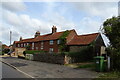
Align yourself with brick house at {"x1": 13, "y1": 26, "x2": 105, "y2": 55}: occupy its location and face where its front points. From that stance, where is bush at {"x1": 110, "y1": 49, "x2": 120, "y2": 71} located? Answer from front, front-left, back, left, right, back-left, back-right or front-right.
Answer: front-left

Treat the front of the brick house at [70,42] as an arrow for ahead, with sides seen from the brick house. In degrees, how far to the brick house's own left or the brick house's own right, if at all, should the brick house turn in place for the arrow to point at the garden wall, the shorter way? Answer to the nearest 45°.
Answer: approximately 45° to the brick house's own left

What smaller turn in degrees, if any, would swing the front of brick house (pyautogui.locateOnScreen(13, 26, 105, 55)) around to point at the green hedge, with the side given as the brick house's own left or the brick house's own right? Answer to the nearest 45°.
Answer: approximately 45° to the brick house's own left

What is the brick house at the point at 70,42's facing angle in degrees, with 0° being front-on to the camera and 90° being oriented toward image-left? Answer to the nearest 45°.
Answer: approximately 45°
